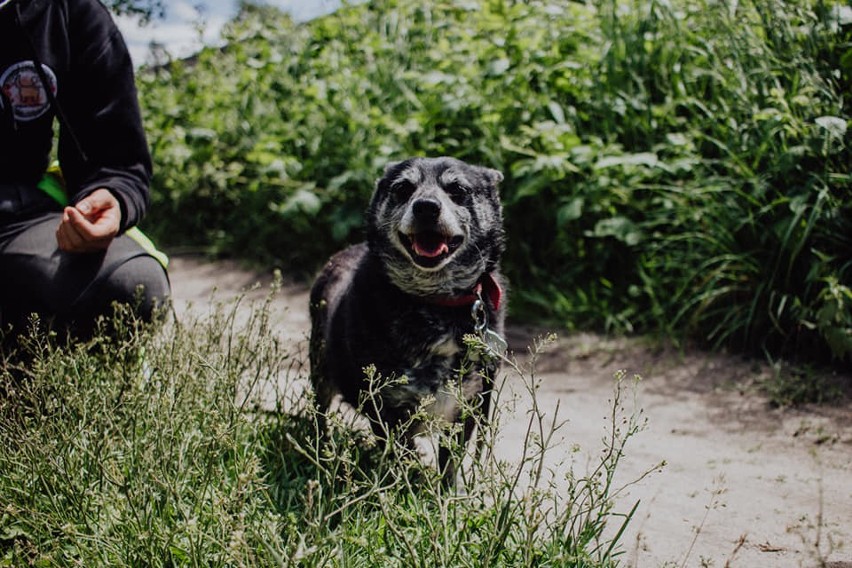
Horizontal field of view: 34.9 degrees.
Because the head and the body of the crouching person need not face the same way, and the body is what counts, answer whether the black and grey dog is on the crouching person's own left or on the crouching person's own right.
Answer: on the crouching person's own left
